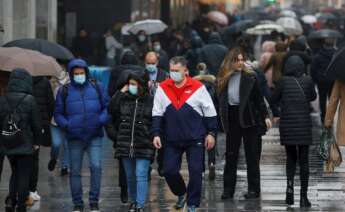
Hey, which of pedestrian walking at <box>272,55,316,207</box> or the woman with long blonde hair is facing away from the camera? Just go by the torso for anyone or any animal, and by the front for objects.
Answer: the pedestrian walking

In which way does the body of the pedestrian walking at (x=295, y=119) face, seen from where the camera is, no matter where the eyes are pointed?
away from the camera

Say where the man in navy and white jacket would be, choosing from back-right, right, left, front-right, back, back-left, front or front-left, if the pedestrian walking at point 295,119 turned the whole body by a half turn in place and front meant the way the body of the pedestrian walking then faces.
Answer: front-right

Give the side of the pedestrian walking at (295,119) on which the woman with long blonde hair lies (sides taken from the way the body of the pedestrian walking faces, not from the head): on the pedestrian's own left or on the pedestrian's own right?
on the pedestrian's own left

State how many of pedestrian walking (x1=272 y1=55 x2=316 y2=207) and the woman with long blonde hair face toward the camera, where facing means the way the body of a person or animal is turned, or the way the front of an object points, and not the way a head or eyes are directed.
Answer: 1

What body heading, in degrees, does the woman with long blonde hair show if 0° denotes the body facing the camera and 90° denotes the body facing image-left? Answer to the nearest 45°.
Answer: approximately 0°
